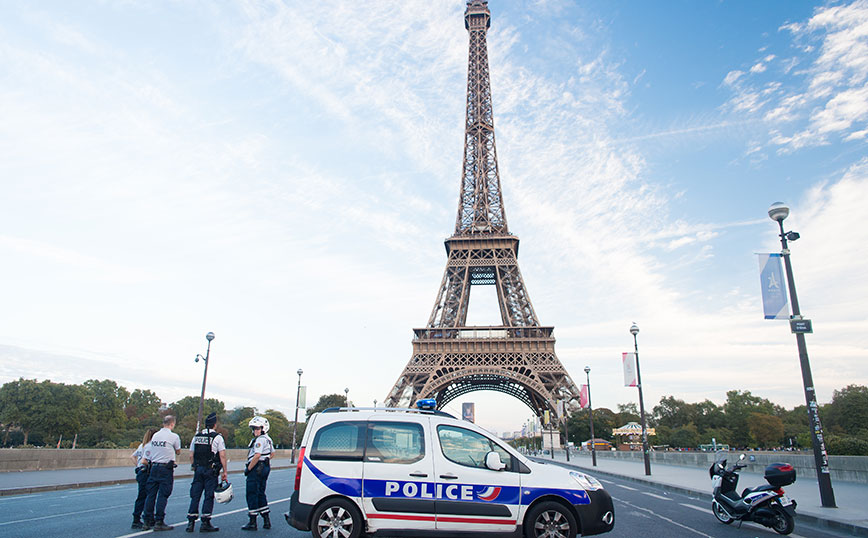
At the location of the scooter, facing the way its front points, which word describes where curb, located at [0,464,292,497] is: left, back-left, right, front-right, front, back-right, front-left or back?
front-left

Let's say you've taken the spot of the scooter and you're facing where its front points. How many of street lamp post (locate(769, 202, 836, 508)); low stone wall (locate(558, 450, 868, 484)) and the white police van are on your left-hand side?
1

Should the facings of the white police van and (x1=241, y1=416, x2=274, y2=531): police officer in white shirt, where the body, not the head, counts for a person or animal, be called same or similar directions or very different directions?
very different directions

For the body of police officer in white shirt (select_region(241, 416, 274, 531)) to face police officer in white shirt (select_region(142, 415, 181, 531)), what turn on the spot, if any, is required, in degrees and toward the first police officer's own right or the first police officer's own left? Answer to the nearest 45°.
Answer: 0° — they already face them

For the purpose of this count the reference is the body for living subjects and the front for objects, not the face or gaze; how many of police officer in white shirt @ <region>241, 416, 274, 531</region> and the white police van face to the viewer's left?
1

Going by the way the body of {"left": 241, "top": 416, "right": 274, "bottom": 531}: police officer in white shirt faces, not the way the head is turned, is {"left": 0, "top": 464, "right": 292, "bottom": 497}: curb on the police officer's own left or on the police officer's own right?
on the police officer's own right

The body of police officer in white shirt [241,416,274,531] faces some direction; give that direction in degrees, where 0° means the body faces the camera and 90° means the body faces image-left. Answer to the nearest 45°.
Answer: approximately 90°

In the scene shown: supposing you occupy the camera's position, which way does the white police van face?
facing to the right of the viewer

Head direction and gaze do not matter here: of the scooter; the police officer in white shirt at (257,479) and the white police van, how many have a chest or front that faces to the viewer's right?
1

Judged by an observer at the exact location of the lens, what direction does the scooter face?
facing away from the viewer and to the left of the viewer

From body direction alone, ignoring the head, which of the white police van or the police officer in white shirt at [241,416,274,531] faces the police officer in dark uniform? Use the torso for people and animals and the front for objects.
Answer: the police officer in white shirt

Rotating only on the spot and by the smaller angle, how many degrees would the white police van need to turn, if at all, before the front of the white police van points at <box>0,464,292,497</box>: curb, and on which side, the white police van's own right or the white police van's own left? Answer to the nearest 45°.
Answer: approximately 135° to the white police van's own left

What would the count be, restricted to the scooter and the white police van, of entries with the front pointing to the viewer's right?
1

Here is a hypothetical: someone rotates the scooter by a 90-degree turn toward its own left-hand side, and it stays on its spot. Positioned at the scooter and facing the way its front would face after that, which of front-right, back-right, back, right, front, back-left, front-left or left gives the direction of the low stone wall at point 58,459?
front-right
